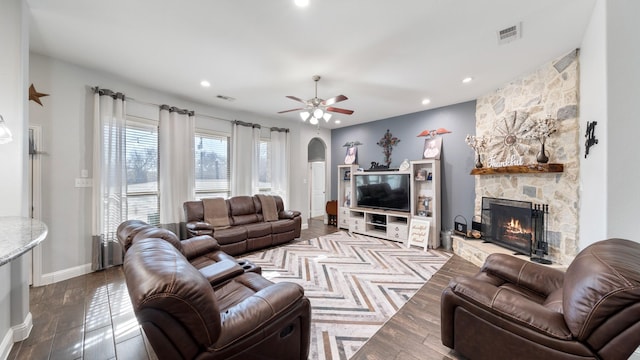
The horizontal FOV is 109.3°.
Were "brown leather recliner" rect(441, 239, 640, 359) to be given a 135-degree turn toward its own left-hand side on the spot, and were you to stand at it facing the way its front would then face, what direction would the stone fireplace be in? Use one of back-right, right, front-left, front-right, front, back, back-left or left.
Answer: back

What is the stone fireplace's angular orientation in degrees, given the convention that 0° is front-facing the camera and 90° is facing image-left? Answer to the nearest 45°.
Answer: approximately 45°

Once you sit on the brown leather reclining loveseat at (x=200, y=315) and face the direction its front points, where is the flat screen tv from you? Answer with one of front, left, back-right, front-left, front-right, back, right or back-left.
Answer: front

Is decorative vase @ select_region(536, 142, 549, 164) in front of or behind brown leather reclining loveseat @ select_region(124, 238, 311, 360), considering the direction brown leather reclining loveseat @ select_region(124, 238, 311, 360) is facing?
in front

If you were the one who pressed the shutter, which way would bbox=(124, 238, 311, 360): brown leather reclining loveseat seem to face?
facing away from the viewer and to the right of the viewer

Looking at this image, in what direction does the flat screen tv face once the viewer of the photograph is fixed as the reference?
facing the viewer and to the left of the viewer

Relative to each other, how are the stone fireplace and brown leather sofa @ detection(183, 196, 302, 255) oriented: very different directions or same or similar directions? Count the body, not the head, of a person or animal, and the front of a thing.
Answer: very different directions

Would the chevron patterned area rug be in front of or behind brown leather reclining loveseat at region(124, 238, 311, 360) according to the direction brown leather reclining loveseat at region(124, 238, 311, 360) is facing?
in front

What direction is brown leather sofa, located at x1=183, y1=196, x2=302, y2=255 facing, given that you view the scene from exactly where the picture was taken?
facing the viewer and to the right of the viewer

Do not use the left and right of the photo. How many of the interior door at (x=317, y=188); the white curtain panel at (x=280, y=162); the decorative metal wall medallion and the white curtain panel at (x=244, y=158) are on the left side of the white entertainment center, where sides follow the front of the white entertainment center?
1

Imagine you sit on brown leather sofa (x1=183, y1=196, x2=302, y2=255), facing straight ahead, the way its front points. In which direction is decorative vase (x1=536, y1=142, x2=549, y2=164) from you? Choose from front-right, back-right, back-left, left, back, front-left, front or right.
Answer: front

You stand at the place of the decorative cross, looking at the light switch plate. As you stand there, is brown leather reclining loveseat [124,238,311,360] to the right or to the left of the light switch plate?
left

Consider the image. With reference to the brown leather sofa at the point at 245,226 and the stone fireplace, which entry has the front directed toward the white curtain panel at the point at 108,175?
the stone fireplace
